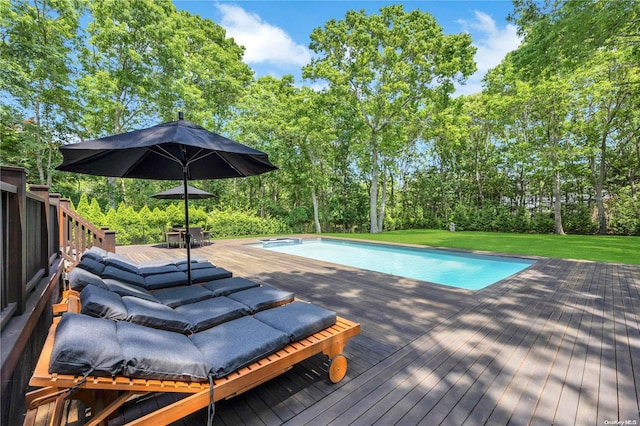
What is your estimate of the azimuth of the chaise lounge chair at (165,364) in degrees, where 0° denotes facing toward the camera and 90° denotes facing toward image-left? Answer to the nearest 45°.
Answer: approximately 225°

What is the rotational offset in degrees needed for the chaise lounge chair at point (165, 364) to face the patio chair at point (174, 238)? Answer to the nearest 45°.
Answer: approximately 45° to its left

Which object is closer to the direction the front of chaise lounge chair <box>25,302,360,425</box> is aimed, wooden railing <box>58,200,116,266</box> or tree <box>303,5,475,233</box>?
the tree

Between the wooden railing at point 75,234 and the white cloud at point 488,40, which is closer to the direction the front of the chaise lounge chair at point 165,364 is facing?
the white cloud

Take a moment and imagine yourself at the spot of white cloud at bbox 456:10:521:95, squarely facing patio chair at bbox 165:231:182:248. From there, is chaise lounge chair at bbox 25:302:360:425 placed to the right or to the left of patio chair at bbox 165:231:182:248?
left

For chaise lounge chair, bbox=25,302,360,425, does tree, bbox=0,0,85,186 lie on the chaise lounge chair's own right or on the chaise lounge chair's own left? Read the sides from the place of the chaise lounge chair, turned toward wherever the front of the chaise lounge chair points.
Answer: on the chaise lounge chair's own left

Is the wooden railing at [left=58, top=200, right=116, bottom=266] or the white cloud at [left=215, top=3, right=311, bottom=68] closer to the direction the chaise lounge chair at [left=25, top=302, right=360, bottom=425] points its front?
the white cloud
